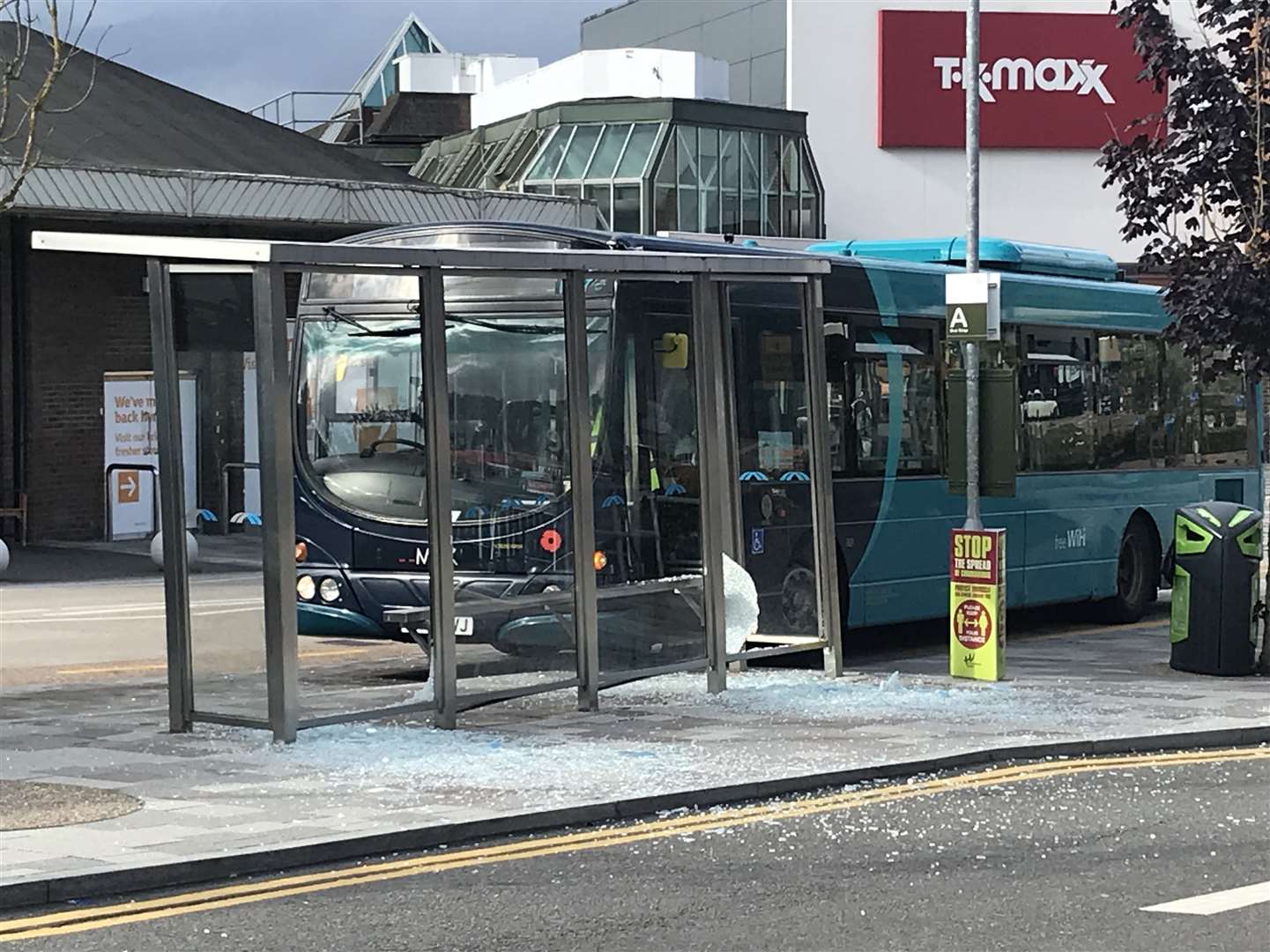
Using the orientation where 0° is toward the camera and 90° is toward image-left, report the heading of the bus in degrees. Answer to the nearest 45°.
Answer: approximately 45°

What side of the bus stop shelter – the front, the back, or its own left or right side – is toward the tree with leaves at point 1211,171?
right

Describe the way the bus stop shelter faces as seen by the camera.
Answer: facing away from the viewer and to the left of the viewer

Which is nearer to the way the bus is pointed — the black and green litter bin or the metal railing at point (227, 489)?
the metal railing

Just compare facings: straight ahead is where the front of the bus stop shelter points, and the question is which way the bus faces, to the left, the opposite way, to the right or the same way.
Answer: to the left
